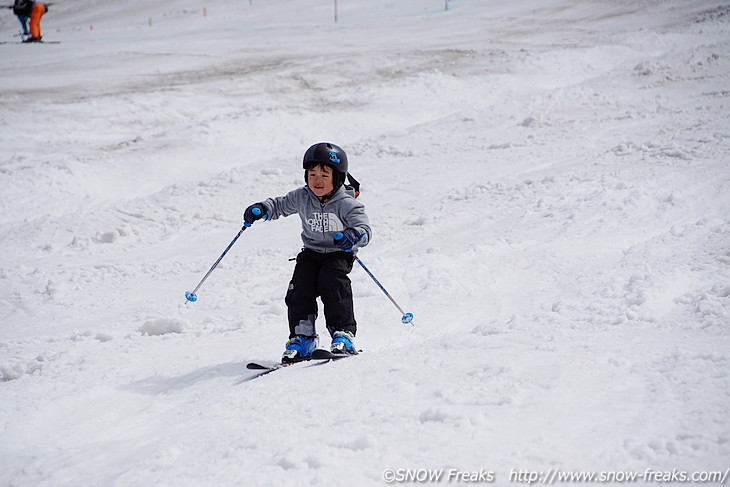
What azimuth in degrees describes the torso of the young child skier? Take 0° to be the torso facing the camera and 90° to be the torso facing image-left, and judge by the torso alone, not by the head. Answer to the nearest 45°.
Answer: approximately 45°

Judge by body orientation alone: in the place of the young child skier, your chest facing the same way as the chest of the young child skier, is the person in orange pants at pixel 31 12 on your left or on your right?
on your right
